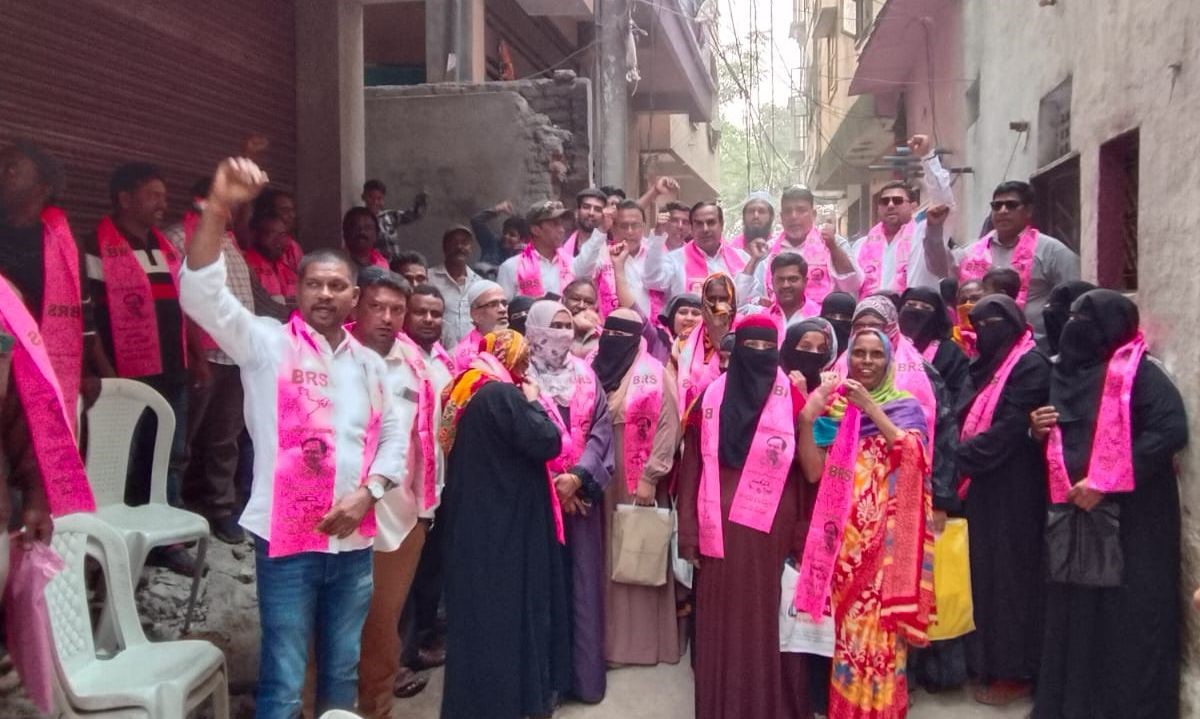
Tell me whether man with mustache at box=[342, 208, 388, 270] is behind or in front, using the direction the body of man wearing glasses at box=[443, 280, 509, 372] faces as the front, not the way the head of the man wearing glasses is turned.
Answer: behind

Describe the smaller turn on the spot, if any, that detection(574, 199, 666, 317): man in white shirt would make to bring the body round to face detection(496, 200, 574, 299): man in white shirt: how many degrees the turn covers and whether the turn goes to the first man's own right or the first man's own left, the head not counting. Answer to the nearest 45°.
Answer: approximately 90° to the first man's own right

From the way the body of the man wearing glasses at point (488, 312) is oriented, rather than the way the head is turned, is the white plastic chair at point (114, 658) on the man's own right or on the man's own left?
on the man's own right

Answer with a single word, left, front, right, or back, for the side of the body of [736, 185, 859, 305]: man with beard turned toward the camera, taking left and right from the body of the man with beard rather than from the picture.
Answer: front

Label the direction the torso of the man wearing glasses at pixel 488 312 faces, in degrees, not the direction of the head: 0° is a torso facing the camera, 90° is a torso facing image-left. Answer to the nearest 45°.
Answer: approximately 315°

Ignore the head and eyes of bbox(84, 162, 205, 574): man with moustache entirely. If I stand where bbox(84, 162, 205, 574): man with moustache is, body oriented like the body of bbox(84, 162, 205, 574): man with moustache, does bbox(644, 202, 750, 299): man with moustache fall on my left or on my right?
on my left

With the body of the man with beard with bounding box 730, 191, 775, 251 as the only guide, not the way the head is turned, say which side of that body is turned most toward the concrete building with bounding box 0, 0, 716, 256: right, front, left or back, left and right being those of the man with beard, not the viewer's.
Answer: right

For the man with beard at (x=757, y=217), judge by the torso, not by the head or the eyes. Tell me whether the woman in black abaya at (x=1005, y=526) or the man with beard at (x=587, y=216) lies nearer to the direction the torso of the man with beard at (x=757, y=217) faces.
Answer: the woman in black abaya

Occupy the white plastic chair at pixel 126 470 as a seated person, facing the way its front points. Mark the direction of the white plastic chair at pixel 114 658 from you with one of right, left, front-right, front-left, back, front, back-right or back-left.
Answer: front-right

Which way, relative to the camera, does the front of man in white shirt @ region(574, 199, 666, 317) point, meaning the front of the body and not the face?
toward the camera

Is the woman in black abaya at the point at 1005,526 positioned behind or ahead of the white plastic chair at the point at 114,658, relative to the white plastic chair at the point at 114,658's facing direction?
ahead

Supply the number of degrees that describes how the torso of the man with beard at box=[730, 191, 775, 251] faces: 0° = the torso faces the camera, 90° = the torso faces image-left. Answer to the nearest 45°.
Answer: approximately 0°
